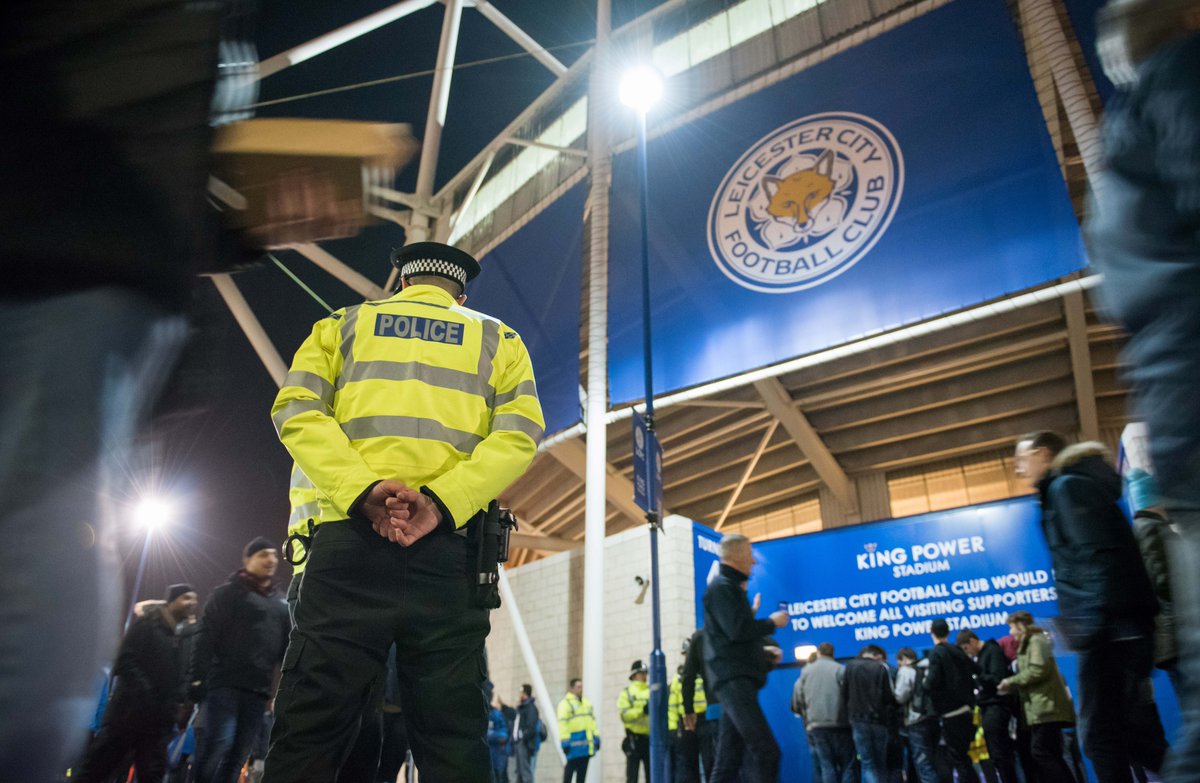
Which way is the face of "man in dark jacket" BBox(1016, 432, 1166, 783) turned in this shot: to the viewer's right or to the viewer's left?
to the viewer's left

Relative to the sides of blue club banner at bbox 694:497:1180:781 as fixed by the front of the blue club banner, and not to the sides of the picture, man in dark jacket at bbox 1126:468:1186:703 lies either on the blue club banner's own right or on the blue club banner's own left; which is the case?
on the blue club banner's own left

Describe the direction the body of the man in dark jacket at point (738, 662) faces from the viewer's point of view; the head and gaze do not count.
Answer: to the viewer's right

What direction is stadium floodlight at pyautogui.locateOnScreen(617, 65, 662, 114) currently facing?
toward the camera

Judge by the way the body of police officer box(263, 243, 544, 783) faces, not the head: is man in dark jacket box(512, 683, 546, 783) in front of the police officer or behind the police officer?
in front

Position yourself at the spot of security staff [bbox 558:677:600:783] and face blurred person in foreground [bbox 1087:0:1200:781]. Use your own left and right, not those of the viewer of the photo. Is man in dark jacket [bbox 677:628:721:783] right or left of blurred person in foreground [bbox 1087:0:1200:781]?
left

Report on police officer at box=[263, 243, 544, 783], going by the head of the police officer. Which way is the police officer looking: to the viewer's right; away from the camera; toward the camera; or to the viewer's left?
away from the camera

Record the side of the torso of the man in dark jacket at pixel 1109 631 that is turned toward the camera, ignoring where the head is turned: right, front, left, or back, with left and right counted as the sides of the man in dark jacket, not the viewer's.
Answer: left

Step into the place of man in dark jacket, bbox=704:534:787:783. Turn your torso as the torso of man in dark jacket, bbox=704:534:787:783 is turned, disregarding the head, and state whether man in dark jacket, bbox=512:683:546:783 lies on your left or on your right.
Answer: on your left

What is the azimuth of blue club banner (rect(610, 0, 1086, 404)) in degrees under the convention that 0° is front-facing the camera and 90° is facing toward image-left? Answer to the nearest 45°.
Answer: approximately 45°

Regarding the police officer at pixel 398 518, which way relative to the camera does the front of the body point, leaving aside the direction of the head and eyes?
away from the camera

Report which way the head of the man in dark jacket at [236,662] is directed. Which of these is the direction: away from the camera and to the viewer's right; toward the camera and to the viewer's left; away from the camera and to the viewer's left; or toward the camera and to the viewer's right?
toward the camera and to the viewer's right

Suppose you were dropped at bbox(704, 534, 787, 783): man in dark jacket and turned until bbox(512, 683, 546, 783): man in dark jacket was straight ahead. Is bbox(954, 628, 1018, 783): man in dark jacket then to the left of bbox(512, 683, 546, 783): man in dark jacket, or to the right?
right

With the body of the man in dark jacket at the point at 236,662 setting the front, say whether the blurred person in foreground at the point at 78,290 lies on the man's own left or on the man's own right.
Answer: on the man's own right
